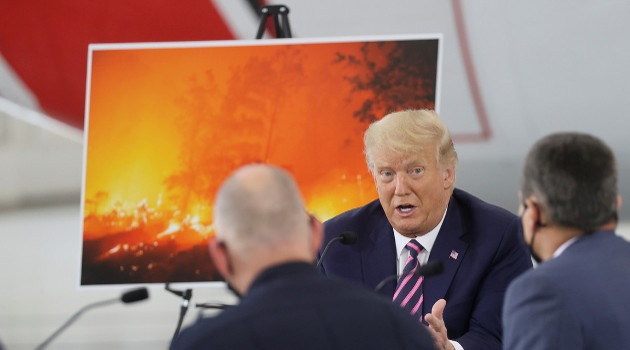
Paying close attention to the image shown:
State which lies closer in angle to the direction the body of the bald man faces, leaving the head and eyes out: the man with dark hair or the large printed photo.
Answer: the large printed photo

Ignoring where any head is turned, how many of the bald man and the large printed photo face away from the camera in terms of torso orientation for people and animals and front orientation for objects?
1

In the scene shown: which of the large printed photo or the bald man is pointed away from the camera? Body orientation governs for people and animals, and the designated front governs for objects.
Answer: the bald man

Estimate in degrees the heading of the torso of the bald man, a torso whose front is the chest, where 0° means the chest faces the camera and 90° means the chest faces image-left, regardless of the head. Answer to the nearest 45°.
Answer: approximately 180°

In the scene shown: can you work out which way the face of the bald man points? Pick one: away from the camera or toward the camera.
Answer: away from the camera

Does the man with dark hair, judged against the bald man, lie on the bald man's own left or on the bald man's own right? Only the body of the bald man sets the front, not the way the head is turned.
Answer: on the bald man's own right

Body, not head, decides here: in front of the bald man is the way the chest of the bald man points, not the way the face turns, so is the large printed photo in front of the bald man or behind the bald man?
in front

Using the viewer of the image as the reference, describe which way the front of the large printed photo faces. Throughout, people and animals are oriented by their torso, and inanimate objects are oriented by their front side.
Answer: facing the viewer

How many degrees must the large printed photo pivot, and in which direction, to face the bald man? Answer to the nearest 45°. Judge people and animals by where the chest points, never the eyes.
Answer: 0° — it already faces them

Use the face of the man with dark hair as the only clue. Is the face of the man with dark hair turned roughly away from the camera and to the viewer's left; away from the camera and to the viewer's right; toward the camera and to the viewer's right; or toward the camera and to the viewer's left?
away from the camera and to the viewer's left

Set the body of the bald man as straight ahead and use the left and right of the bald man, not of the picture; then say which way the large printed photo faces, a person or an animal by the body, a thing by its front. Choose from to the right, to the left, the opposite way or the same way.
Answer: the opposite way

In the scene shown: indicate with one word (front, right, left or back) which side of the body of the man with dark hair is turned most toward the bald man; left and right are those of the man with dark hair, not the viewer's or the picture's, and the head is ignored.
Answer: left

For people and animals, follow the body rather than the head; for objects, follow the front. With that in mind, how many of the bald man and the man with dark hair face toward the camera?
0

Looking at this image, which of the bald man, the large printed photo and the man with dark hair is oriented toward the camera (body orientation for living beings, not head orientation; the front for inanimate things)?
the large printed photo

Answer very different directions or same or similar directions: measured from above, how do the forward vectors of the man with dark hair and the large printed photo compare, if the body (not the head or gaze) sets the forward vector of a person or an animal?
very different directions

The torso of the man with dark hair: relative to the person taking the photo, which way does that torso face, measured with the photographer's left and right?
facing away from the viewer and to the left of the viewer
